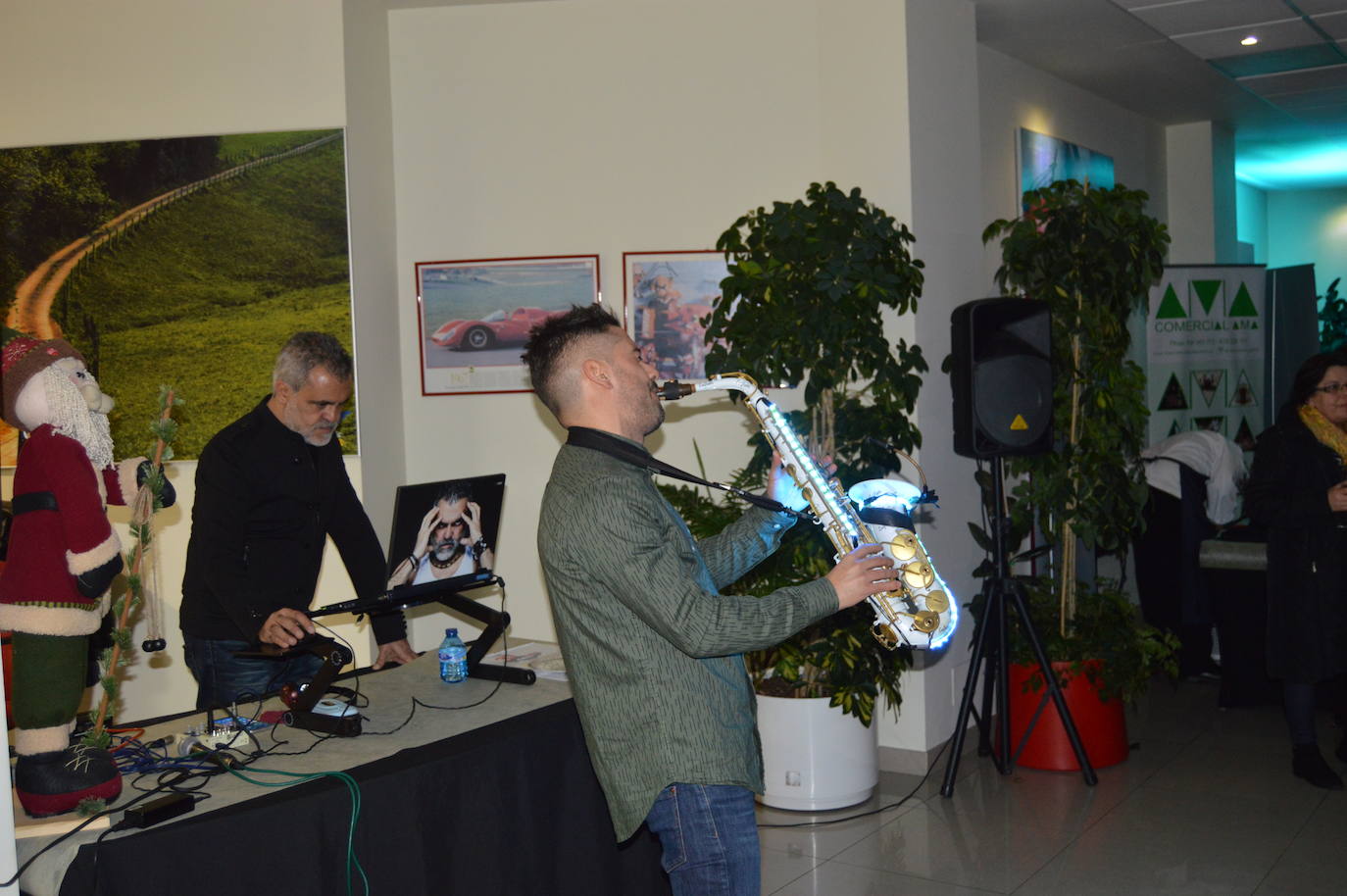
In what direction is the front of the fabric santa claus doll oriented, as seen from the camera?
facing to the right of the viewer

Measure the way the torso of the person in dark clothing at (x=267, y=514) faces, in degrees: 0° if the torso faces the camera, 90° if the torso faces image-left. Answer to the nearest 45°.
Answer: approximately 315°

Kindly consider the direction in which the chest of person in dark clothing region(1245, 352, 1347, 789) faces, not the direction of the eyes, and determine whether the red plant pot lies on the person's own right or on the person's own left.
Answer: on the person's own right

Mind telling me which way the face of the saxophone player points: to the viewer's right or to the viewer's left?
to the viewer's right

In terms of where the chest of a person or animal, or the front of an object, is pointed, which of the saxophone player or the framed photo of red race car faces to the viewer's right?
the saxophone player

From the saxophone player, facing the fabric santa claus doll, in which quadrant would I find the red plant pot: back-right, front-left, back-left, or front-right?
back-right
